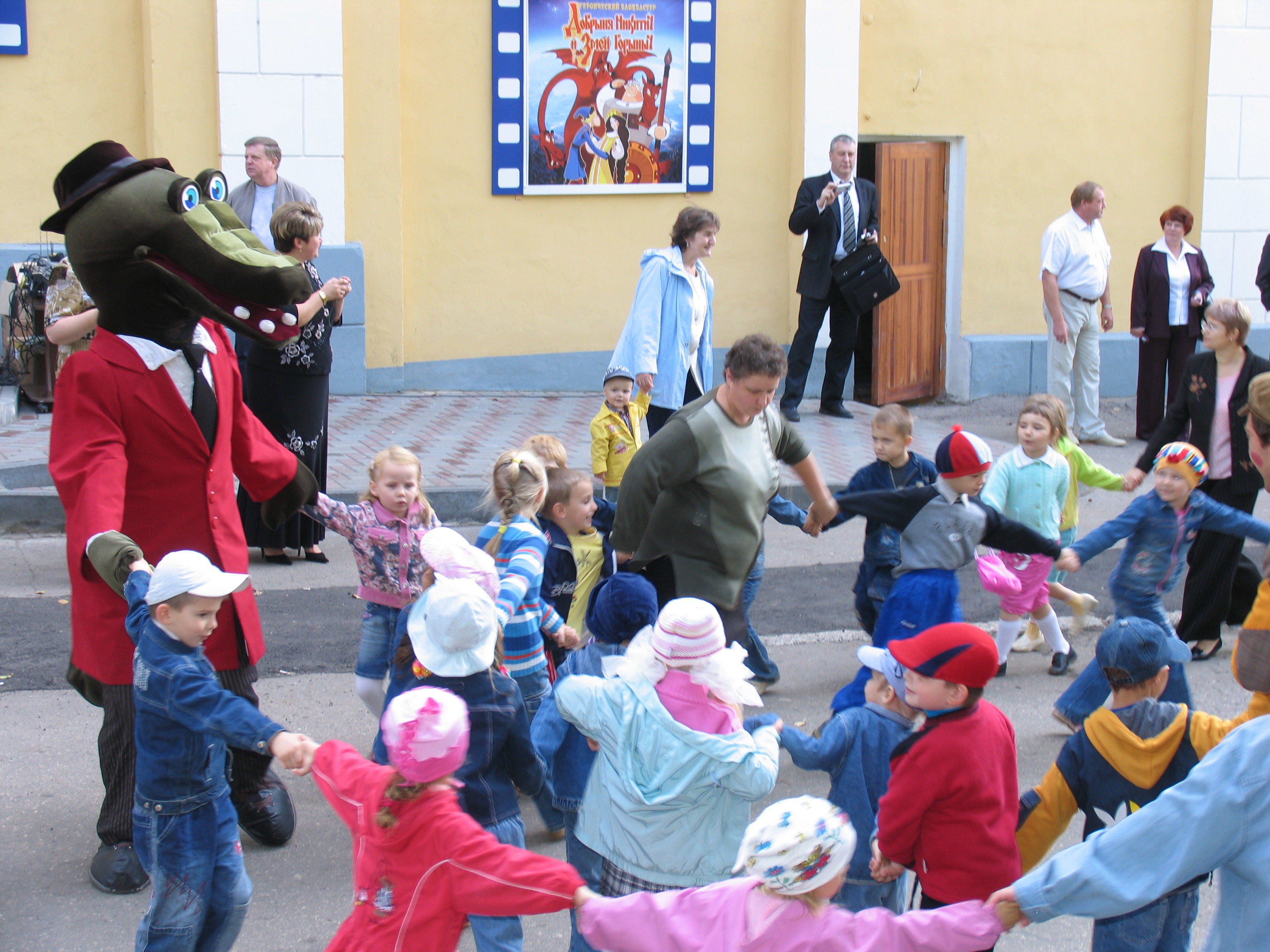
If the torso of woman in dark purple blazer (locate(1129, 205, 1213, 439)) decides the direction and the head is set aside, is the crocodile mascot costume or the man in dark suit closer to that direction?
the crocodile mascot costume

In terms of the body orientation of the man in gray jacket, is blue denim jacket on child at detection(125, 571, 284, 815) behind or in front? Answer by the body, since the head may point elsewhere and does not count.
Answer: in front

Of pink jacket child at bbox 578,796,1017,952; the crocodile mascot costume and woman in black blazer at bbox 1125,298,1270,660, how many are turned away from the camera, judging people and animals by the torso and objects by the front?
1

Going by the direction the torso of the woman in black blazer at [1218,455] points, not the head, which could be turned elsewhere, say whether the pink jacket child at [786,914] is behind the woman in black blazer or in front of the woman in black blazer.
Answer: in front

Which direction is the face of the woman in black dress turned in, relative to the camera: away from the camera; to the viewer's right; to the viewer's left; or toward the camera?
to the viewer's right

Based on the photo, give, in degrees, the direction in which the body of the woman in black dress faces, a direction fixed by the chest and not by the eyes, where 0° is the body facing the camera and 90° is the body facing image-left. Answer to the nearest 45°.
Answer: approximately 270°

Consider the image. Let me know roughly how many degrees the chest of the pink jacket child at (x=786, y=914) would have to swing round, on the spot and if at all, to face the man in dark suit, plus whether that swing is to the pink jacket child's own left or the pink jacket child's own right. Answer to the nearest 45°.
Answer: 0° — they already face them

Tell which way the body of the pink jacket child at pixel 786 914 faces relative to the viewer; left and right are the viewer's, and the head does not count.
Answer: facing away from the viewer

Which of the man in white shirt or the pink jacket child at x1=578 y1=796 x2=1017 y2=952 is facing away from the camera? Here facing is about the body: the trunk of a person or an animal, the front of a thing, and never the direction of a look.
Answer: the pink jacket child

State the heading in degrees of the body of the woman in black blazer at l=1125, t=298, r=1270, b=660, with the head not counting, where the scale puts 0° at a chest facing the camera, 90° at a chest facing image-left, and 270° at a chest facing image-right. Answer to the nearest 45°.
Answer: approximately 45°

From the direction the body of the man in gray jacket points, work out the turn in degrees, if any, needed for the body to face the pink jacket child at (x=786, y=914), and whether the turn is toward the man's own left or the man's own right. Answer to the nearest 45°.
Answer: approximately 45° to the man's own left
